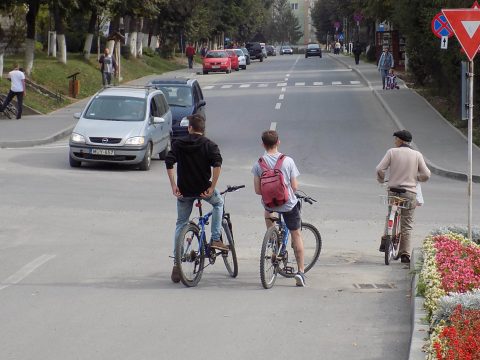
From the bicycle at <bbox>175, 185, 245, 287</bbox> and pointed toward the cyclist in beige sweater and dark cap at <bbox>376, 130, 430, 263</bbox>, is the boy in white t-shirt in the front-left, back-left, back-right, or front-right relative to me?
front-right

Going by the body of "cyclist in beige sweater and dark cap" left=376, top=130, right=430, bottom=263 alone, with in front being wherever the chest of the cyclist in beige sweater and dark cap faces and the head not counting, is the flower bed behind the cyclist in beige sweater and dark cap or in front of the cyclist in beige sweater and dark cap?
behind

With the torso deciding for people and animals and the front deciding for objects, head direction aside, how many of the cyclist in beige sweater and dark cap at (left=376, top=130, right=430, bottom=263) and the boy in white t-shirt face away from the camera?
2

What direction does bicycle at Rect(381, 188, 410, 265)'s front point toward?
away from the camera

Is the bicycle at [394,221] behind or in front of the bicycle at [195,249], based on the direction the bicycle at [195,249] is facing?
in front

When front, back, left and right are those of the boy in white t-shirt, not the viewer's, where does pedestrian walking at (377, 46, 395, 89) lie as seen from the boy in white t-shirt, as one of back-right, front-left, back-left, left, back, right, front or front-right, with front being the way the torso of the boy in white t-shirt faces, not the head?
front

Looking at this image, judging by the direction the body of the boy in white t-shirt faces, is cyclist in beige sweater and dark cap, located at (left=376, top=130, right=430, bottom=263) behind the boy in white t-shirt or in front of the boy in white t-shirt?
in front

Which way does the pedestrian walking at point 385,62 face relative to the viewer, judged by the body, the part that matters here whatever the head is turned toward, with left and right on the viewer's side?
facing the viewer

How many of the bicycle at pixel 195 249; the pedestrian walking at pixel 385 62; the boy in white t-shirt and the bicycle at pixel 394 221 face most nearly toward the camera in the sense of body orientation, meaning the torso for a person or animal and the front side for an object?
1

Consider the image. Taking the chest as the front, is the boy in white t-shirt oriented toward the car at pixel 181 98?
yes

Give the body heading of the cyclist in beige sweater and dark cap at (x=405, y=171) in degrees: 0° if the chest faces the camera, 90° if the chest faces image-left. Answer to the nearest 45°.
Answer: approximately 180°

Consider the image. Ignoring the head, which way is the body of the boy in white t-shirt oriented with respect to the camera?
away from the camera

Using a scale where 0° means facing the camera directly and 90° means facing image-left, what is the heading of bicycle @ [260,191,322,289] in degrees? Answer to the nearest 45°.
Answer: approximately 225°
